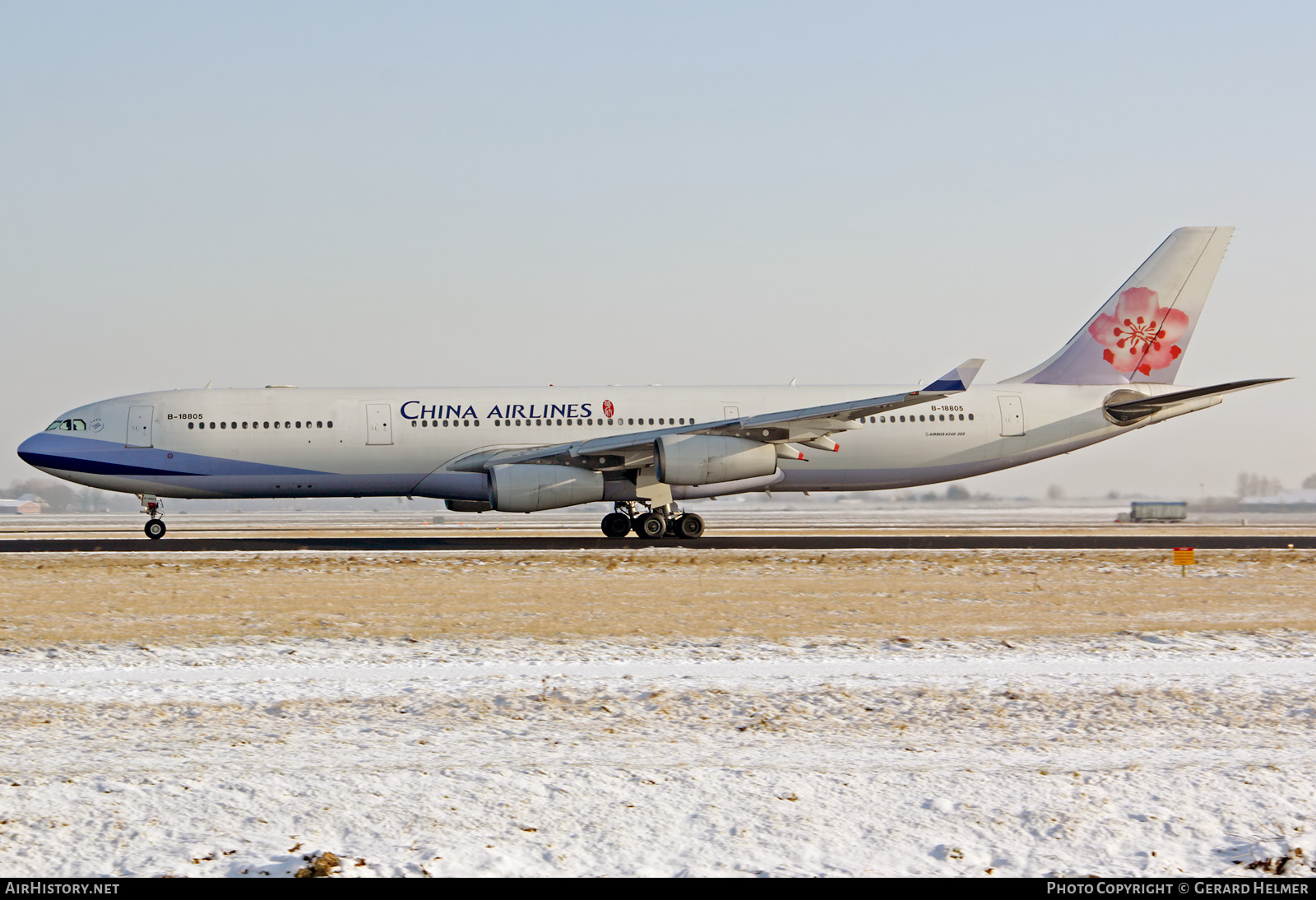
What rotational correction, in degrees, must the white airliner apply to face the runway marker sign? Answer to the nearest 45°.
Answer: approximately 135° to its left

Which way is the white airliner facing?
to the viewer's left
